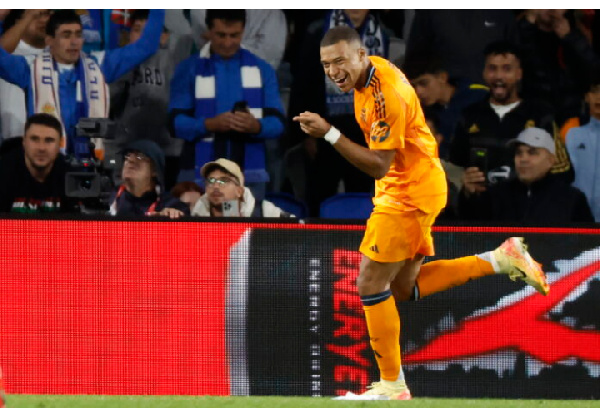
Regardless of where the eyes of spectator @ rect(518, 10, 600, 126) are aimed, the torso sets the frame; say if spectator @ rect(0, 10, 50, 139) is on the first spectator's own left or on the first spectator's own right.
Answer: on the first spectator's own right

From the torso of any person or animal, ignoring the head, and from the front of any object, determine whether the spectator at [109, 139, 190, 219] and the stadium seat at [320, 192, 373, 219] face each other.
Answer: no

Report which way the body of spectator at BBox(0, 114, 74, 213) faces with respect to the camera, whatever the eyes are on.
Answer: toward the camera

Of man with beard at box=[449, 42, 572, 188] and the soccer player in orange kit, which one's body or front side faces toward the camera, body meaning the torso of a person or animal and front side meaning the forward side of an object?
the man with beard

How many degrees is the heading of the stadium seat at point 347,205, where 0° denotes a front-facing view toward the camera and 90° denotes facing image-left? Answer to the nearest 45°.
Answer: approximately 0°

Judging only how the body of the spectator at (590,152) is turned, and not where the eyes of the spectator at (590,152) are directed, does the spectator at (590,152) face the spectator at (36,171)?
no

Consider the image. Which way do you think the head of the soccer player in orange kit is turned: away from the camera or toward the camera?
toward the camera

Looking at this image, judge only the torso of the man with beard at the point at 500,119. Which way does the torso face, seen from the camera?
toward the camera

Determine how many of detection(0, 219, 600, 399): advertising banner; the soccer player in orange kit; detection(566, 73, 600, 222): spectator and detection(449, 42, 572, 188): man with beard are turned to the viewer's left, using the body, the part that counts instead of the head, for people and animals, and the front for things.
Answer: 1

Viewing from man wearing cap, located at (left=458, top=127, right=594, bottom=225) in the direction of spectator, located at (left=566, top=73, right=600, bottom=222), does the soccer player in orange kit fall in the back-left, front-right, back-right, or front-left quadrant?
back-right

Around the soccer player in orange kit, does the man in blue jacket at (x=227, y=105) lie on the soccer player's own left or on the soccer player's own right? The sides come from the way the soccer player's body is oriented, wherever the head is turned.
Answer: on the soccer player's own right

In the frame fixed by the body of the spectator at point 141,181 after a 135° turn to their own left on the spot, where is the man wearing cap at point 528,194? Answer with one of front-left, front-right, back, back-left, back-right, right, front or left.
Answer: front

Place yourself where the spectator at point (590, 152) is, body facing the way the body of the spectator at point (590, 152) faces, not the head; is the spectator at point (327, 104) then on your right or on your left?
on your right

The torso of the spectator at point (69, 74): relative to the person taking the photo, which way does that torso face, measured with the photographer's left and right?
facing the viewer

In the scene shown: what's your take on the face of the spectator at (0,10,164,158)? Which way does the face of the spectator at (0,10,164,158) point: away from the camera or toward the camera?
toward the camera

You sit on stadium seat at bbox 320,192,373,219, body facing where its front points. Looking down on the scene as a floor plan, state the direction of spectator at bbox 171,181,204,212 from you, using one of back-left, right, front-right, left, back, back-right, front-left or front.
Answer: right

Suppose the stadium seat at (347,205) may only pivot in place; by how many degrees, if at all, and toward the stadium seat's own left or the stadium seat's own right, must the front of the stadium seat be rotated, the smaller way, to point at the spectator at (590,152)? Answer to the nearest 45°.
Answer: approximately 90° to the stadium seat's own left

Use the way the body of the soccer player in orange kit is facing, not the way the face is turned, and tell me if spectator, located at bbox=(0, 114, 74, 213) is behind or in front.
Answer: in front

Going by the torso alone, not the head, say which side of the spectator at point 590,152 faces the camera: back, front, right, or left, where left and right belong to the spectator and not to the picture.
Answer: front

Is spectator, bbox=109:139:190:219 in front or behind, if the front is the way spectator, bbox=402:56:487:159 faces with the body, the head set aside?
in front

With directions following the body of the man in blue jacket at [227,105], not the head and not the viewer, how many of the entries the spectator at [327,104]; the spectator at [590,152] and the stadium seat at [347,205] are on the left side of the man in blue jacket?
3

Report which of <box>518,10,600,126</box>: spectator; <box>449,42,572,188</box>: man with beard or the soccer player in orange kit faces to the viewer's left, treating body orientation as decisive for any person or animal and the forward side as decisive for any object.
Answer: the soccer player in orange kit

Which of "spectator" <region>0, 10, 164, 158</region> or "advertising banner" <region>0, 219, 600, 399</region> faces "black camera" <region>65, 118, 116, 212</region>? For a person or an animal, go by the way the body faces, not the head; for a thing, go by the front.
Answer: the spectator
